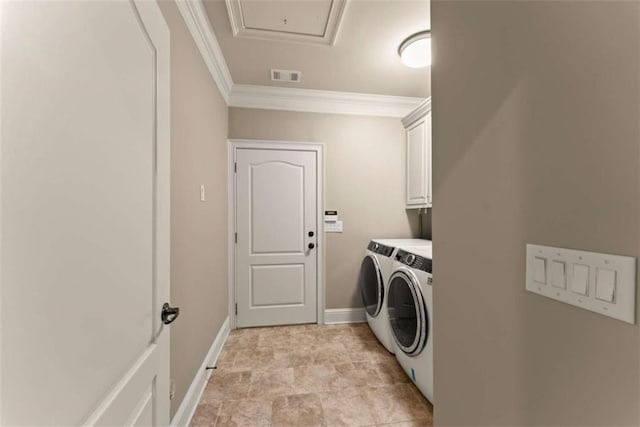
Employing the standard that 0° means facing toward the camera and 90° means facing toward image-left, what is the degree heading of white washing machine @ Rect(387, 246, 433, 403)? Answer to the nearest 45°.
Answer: approximately 45°

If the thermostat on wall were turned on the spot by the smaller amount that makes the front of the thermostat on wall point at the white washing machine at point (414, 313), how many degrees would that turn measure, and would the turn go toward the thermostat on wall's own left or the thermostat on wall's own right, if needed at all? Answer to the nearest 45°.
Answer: approximately 45° to the thermostat on wall's own left

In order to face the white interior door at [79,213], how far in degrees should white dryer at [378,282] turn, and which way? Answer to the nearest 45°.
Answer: approximately 45° to its left

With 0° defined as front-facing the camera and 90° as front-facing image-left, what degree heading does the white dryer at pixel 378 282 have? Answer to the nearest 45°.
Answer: approximately 45°

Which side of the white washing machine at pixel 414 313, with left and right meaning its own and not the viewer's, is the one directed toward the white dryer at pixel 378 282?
right
